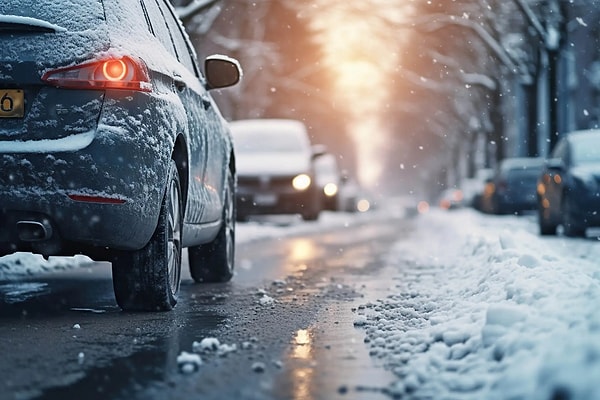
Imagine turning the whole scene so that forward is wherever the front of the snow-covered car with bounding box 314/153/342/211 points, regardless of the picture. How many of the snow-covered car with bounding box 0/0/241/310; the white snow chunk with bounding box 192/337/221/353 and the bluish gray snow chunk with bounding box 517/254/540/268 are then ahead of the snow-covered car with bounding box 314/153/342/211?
3

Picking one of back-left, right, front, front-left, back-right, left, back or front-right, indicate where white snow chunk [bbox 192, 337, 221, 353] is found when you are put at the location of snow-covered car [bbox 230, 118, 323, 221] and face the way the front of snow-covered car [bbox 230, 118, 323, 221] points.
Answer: front

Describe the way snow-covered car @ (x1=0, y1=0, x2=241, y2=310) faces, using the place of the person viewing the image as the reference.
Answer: facing away from the viewer and to the right of the viewer

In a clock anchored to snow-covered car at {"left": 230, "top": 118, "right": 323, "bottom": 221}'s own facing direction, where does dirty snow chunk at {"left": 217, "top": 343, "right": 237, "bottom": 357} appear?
The dirty snow chunk is roughly at 12 o'clock from the snow-covered car.

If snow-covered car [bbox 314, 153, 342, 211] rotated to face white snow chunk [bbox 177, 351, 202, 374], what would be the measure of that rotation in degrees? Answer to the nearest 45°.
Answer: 0° — it already faces it

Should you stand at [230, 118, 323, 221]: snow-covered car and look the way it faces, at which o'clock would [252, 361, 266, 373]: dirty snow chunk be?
The dirty snow chunk is roughly at 12 o'clock from the snow-covered car.

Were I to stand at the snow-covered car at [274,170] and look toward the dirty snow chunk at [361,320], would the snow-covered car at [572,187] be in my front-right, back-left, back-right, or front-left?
front-left

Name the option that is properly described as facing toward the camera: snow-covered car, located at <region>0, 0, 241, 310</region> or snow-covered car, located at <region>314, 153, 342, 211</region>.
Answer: snow-covered car, located at <region>314, 153, 342, 211</region>

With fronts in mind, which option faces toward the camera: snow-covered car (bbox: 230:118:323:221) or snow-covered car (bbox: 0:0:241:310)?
snow-covered car (bbox: 230:118:323:221)

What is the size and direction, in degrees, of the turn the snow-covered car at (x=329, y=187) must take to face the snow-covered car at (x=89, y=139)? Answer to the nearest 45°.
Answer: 0° — it already faces it

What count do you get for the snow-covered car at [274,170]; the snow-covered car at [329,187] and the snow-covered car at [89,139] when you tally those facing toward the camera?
2

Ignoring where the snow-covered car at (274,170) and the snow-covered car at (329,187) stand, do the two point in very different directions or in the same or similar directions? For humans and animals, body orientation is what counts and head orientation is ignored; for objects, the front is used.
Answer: same or similar directions

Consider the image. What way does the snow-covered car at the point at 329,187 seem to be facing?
toward the camera

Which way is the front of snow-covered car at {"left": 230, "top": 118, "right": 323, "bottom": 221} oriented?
toward the camera

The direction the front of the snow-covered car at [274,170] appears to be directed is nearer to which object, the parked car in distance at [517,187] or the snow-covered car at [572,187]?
the snow-covered car

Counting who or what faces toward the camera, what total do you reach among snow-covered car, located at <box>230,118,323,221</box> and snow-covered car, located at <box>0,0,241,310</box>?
1

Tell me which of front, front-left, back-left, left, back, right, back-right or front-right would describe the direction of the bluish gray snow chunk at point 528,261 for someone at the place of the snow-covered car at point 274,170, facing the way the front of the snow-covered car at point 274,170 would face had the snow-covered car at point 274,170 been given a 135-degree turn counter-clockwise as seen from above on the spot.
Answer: back-right

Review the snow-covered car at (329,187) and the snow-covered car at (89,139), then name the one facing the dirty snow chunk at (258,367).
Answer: the snow-covered car at (329,187)
